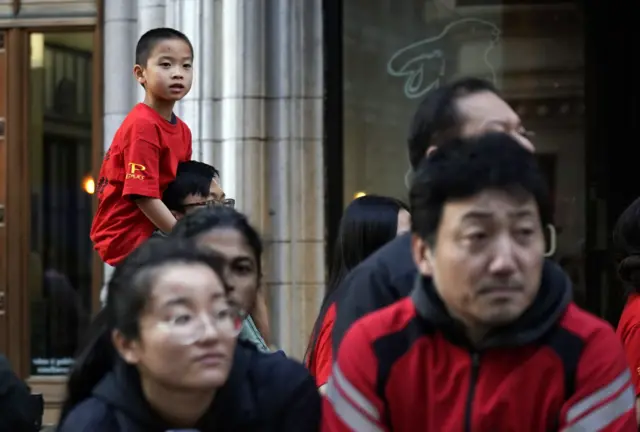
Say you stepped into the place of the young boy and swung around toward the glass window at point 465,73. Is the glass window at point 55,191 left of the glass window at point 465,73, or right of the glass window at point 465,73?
left

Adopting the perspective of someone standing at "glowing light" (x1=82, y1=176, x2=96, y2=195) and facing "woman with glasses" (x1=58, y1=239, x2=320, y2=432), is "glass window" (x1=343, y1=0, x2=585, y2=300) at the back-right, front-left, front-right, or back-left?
front-left

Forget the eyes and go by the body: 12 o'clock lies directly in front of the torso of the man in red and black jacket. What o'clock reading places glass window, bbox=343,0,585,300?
The glass window is roughly at 6 o'clock from the man in red and black jacket.

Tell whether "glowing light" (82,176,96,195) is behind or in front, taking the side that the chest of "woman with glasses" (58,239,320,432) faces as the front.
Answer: behind

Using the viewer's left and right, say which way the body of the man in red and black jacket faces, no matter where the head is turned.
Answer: facing the viewer

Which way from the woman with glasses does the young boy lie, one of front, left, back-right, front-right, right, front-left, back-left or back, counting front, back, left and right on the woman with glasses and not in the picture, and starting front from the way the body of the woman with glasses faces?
back-left

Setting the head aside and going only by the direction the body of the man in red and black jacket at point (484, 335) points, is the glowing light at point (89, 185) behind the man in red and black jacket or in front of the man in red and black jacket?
behind

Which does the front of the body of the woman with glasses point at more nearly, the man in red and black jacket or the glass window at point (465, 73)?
the man in red and black jacket

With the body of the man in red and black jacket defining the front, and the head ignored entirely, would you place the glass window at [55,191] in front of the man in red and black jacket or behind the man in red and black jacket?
behind

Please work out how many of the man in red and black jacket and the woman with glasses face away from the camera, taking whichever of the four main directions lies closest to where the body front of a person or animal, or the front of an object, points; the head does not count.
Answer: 0

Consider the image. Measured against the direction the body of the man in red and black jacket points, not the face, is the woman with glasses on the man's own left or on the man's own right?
on the man's own right

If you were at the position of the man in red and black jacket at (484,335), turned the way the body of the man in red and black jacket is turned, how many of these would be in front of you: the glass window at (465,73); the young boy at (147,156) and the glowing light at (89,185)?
0

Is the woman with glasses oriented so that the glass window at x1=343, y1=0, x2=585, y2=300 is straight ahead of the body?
no
